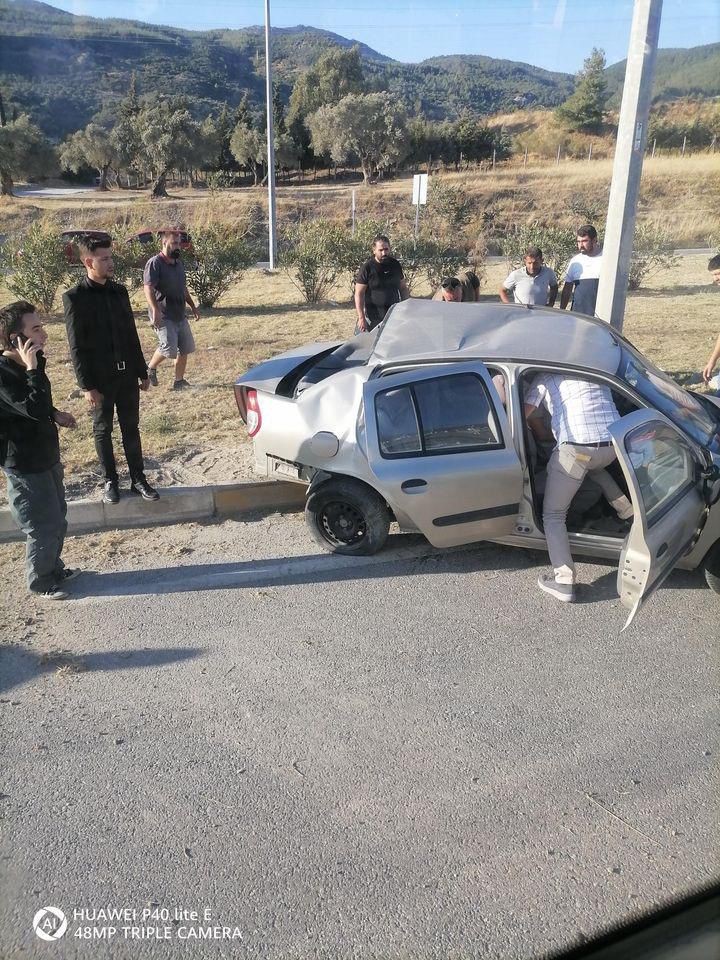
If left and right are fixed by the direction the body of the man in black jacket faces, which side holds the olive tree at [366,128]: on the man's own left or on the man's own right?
on the man's own left

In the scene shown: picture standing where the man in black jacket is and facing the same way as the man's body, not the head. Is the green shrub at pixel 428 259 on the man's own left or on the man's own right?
on the man's own left

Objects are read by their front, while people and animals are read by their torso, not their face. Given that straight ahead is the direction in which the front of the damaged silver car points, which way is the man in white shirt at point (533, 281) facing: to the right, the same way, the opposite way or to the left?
to the right

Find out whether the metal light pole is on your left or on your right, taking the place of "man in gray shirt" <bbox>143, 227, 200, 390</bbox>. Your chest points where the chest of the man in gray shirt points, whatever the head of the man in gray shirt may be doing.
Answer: on your left

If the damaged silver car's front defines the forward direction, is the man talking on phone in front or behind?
behind

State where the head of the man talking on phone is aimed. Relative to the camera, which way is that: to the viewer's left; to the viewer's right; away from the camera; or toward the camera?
to the viewer's right

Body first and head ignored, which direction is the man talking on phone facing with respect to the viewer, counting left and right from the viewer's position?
facing to the right of the viewer

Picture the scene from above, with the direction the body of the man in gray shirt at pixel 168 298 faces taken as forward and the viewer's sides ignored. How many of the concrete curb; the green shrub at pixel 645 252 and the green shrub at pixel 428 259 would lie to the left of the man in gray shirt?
2

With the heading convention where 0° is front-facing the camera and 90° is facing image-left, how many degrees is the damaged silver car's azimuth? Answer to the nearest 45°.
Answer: approximately 270°

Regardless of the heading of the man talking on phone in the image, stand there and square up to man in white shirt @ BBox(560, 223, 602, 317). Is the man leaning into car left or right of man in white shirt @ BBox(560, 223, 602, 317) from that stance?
right

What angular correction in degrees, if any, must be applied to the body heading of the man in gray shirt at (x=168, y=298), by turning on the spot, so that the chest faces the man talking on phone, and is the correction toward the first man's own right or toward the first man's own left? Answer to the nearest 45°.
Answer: approximately 45° to the first man's own right
